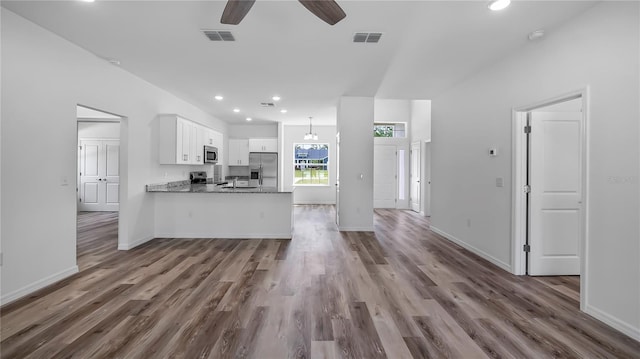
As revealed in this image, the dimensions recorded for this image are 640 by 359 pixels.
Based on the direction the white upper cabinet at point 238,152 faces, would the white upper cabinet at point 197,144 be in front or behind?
in front

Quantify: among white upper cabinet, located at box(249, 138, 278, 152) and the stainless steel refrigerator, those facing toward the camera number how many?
2

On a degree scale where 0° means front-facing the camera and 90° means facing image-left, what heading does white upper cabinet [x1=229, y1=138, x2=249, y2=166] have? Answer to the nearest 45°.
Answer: approximately 0°

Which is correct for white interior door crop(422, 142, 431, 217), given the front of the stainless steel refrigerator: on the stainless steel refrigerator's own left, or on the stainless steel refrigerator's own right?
on the stainless steel refrigerator's own left

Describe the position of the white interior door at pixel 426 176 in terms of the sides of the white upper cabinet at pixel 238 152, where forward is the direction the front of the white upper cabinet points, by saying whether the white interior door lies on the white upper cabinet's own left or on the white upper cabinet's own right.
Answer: on the white upper cabinet's own left

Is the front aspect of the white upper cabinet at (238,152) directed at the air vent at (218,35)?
yes

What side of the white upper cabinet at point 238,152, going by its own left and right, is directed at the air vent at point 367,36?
front

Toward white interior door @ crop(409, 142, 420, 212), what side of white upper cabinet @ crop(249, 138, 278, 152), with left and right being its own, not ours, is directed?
left

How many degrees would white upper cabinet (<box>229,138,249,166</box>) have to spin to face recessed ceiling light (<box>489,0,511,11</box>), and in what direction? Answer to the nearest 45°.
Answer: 0° — it already faces it
